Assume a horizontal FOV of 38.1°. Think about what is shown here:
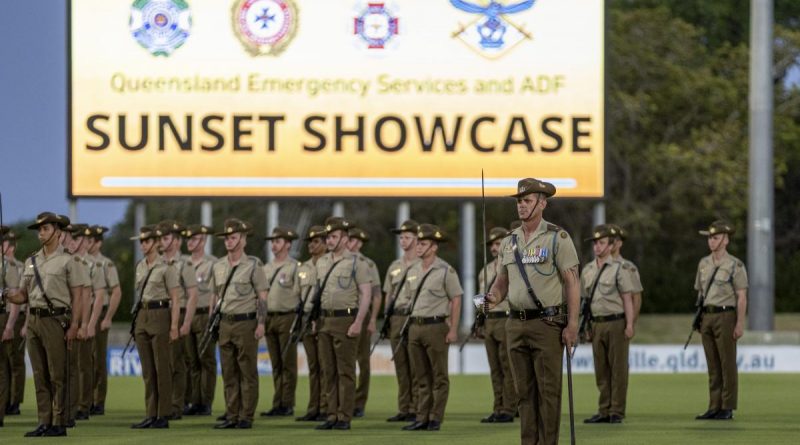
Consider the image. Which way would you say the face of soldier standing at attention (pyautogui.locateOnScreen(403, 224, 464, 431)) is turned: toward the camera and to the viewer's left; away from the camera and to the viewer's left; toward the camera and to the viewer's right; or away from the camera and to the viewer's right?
toward the camera and to the viewer's left

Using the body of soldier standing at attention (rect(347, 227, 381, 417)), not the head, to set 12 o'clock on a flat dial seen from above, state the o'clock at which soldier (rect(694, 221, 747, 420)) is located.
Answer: The soldier is roughly at 8 o'clock from the soldier standing at attention.

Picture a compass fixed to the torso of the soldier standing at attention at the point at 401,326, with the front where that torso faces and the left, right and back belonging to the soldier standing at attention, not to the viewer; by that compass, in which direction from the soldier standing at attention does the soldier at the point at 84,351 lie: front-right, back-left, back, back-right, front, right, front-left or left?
front-right

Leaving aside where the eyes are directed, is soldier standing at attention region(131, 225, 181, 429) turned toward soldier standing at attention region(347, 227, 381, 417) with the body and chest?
no

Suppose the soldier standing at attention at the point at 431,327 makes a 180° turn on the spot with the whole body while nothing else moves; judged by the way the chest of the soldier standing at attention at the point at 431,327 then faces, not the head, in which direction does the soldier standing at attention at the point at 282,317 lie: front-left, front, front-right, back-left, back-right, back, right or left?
left

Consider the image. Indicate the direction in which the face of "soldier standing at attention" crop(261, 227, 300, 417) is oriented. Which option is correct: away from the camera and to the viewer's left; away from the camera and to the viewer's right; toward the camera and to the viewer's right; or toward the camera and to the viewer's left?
toward the camera and to the viewer's left

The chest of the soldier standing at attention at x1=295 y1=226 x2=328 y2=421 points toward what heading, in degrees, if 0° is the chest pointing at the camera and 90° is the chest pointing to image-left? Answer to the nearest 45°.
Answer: approximately 45°

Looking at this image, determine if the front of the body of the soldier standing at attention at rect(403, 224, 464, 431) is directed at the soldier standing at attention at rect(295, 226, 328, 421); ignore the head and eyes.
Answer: no

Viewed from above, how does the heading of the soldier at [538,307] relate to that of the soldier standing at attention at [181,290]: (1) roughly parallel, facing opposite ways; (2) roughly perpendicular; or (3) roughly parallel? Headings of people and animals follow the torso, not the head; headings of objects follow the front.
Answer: roughly parallel

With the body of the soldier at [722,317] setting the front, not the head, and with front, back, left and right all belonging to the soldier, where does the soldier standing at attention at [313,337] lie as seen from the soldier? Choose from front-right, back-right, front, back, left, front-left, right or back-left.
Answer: front-right

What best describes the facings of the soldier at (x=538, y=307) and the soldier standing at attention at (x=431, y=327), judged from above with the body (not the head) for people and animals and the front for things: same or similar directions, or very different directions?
same or similar directions

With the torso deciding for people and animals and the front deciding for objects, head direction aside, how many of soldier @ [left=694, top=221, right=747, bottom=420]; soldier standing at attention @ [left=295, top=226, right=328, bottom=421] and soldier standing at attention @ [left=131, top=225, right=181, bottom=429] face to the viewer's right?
0

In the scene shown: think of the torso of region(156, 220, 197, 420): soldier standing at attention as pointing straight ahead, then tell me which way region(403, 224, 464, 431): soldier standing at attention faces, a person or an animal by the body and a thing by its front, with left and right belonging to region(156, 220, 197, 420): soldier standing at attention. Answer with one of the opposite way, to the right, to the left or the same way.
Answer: the same way

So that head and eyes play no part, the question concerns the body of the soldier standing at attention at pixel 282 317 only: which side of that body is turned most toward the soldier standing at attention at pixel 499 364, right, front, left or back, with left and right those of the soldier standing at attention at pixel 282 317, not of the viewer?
left

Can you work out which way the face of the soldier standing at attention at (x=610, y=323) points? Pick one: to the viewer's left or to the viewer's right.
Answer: to the viewer's left

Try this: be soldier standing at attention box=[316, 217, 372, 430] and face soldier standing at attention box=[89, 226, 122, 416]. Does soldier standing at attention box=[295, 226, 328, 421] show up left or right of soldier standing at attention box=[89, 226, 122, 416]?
right
